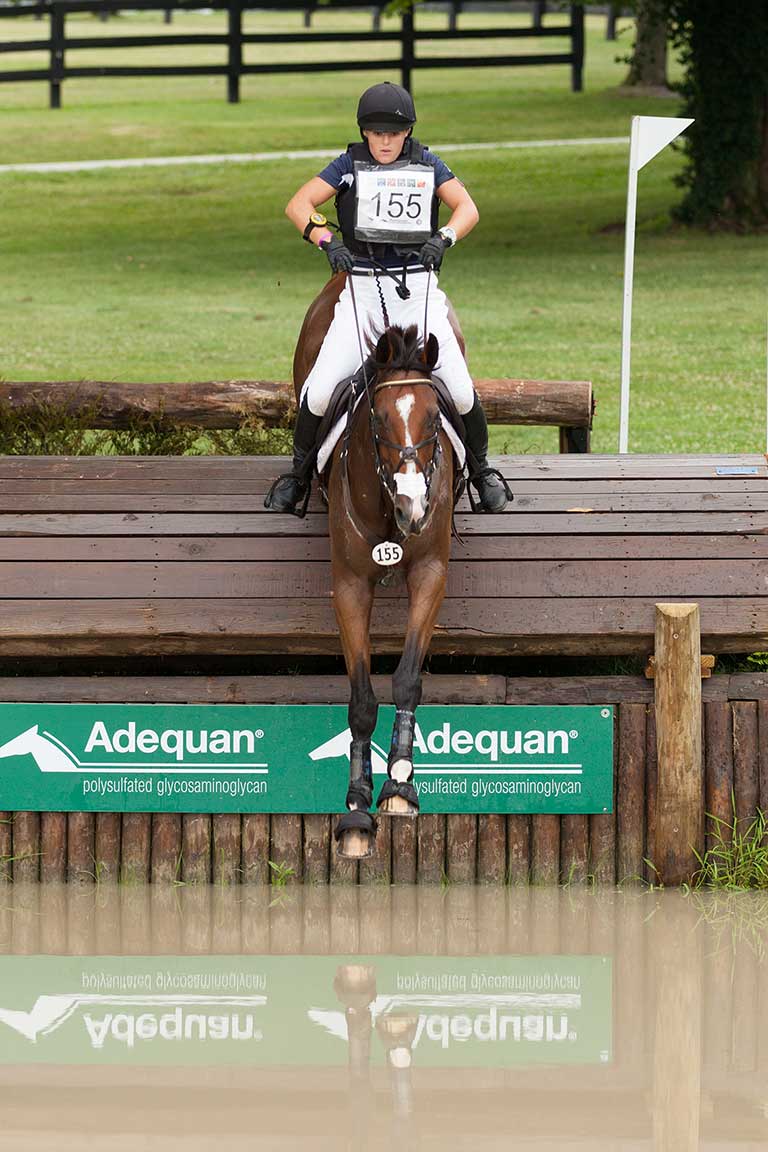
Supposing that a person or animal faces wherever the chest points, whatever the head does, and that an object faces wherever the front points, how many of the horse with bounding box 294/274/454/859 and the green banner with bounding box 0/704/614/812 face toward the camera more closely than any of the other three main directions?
2

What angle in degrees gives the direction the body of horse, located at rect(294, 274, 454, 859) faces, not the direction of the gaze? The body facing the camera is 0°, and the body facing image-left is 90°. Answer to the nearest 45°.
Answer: approximately 0°

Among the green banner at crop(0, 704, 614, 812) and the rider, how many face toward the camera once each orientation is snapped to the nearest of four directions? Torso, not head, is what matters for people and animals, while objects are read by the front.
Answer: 2

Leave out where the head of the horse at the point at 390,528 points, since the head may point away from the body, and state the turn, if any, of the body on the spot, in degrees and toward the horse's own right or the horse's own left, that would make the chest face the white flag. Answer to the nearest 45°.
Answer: approximately 180°

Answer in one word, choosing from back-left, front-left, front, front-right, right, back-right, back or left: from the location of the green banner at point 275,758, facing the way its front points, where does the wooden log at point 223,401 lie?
back

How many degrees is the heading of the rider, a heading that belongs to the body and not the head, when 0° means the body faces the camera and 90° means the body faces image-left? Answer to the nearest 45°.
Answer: approximately 0°
